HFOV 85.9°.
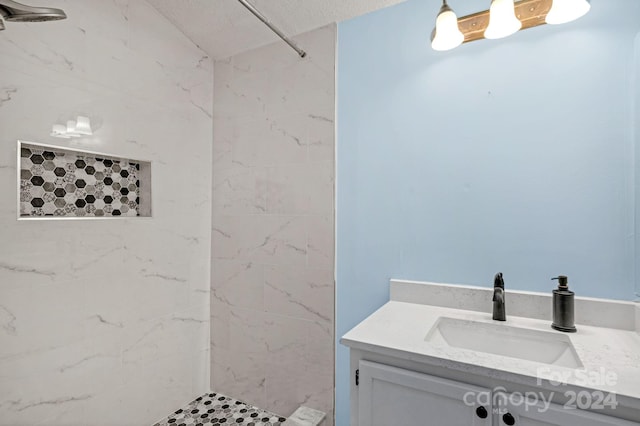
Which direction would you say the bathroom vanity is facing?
toward the camera

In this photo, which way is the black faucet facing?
toward the camera

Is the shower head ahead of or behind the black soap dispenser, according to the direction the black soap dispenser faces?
ahead

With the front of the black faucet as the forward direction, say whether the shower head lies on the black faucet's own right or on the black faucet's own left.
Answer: on the black faucet's own right

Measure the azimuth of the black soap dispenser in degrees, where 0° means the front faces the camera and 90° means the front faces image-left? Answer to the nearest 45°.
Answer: approximately 90°

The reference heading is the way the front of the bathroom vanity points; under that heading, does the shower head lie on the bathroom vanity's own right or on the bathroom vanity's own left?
on the bathroom vanity's own right
